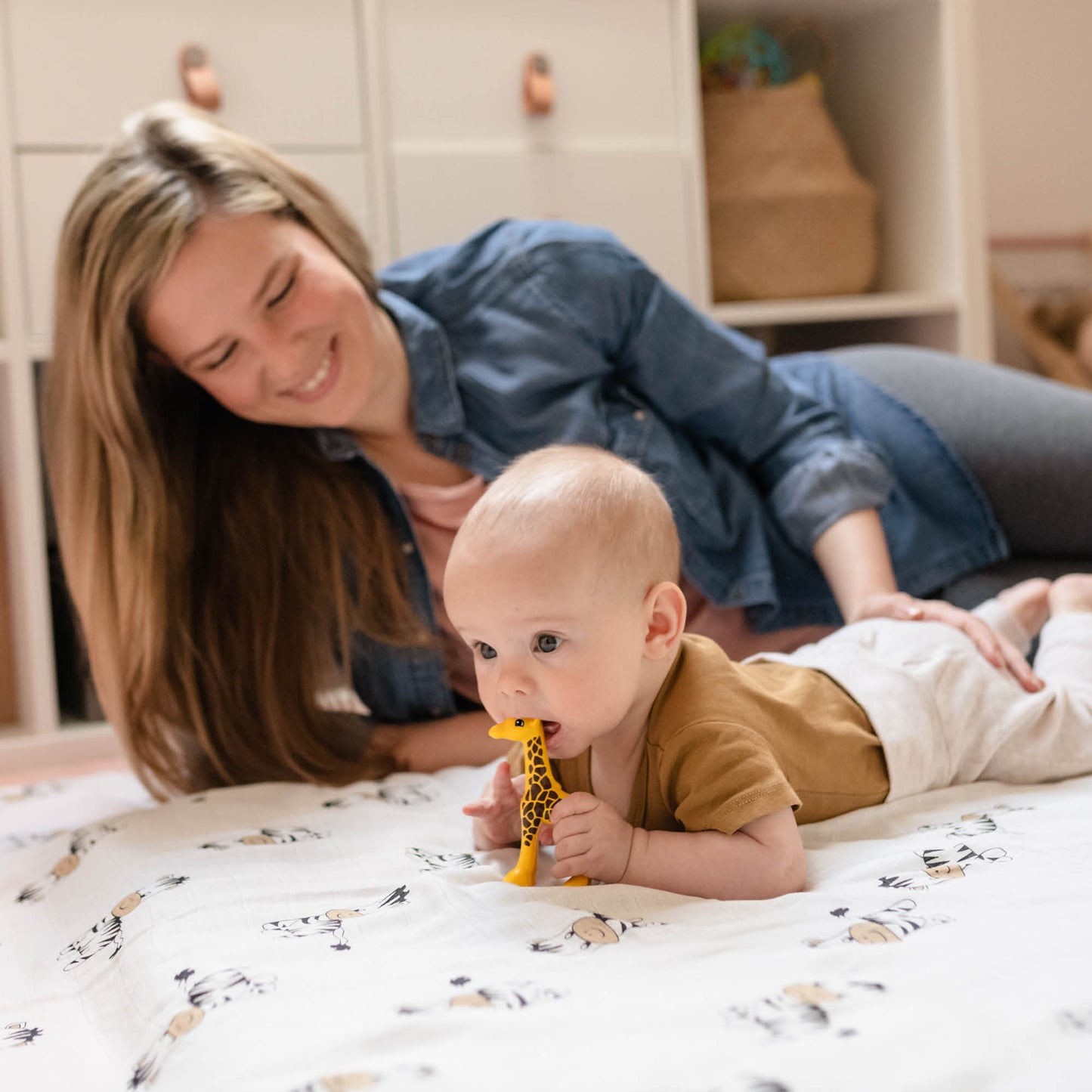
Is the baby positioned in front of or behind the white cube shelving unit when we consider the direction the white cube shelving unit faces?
in front

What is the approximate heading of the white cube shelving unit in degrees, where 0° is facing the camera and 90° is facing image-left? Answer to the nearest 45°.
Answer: approximately 0°

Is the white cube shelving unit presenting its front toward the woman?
yes
